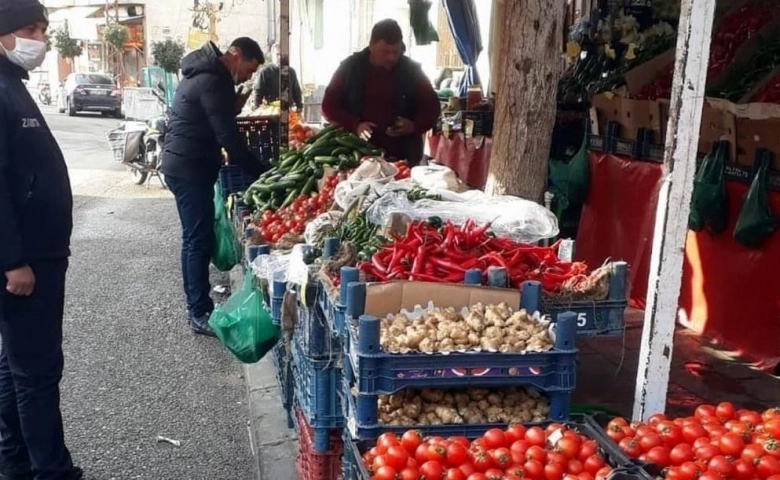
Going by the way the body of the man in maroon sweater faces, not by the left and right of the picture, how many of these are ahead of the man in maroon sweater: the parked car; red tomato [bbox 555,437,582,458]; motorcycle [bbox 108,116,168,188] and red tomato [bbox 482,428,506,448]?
2

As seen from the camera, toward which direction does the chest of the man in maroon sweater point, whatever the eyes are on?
toward the camera

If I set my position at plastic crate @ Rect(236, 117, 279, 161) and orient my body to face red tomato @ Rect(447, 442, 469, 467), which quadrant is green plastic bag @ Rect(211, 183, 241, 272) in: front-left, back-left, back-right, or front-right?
front-right

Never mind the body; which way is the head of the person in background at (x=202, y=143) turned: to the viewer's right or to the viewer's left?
to the viewer's right

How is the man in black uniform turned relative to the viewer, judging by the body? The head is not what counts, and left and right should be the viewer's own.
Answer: facing the viewer and to the right of the viewer

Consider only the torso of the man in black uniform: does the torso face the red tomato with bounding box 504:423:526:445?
yes

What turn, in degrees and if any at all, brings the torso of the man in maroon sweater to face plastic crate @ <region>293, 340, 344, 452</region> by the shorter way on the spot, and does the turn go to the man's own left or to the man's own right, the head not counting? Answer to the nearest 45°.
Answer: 0° — they already face it

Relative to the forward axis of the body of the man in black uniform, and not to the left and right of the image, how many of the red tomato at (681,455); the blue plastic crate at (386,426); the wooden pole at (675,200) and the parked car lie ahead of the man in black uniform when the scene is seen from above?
3

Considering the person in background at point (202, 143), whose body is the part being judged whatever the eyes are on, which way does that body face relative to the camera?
to the viewer's right

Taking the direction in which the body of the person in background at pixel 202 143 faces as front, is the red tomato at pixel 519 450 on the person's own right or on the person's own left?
on the person's own right

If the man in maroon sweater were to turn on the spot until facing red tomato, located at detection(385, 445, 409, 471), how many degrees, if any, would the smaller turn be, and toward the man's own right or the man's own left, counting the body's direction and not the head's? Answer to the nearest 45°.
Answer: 0° — they already face it

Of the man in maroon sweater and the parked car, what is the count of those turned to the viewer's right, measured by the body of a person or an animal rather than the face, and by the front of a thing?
0

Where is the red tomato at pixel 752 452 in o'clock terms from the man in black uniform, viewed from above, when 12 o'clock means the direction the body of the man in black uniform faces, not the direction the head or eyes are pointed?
The red tomato is roughly at 12 o'clock from the man in black uniform.

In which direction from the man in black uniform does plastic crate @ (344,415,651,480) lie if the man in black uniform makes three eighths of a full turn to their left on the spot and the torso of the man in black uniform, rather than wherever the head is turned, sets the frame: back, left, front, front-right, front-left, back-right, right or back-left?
back-right

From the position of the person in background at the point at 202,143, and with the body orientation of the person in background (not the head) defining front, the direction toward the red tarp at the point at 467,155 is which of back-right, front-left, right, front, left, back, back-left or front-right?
front-left
